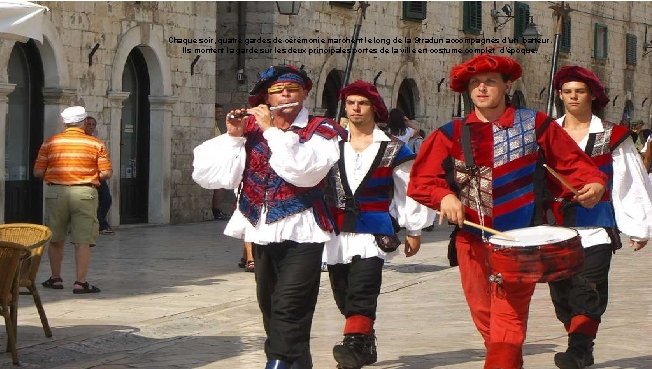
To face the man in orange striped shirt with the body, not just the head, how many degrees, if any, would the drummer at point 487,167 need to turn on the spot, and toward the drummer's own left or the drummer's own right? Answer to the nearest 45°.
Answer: approximately 135° to the drummer's own right

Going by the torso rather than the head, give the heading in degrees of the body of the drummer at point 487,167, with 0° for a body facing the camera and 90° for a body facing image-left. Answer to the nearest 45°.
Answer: approximately 0°

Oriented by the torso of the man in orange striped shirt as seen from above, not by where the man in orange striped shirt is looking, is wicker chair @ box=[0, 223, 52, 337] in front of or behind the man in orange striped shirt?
behind

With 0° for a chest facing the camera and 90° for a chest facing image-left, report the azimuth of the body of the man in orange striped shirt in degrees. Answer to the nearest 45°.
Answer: approximately 180°

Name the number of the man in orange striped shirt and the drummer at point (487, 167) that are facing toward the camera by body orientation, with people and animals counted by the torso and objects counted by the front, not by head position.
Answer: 1

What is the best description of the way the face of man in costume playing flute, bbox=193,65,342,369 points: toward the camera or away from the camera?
toward the camera

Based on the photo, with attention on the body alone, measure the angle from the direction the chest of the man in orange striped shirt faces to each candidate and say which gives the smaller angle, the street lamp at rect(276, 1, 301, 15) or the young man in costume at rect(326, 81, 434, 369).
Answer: the street lamp

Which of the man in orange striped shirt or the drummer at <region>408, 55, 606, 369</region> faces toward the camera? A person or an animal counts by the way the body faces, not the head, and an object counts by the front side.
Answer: the drummer

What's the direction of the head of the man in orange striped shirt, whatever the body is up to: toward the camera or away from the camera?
away from the camera
